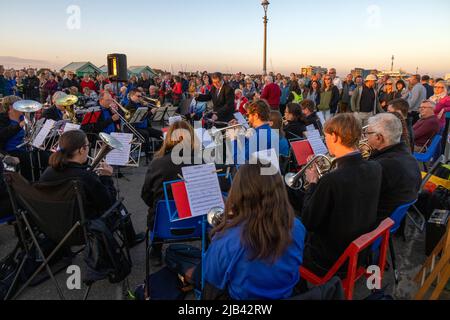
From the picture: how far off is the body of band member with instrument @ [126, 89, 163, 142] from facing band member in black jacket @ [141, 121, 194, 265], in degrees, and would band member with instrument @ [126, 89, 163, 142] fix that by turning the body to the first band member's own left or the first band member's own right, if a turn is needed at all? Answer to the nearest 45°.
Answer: approximately 45° to the first band member's own right

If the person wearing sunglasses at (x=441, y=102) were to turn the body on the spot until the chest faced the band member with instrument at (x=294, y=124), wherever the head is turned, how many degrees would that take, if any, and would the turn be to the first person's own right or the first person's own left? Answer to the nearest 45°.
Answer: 0° — they already face them

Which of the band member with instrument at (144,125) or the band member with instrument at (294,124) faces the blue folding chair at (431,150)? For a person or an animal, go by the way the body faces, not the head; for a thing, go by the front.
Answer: the band member with instrument at (144,125)

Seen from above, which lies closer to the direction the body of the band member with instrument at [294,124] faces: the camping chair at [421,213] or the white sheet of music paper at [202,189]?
the white sheet of music paper

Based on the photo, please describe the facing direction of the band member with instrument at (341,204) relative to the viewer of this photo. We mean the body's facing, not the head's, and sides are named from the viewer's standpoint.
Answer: facing away from the viewer and to the left of the viewer

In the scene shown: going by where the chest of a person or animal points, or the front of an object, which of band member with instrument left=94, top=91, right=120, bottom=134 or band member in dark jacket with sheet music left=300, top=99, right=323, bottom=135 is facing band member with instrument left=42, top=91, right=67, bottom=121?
band member in dark jacket with sheet music left=300, top=99, right=323, bottom=135

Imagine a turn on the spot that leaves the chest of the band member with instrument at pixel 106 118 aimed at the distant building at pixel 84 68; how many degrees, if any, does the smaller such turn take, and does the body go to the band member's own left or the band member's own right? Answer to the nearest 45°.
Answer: approximately 135° to the band member's own left

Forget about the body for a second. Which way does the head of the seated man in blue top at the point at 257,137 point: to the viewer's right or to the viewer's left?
to the viewer's left

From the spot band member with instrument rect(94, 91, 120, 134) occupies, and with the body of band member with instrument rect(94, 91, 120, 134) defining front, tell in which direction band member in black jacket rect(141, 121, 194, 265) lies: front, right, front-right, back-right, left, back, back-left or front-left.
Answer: front-right

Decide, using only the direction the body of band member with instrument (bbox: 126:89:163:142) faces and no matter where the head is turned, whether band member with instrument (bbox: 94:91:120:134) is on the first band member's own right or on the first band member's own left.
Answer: on the first band member's own right

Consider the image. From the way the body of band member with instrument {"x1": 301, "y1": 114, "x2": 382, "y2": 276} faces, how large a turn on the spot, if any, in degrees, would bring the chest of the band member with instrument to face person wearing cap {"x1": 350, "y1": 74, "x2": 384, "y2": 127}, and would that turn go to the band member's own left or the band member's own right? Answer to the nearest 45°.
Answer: approximately 45° to the band member's own right
